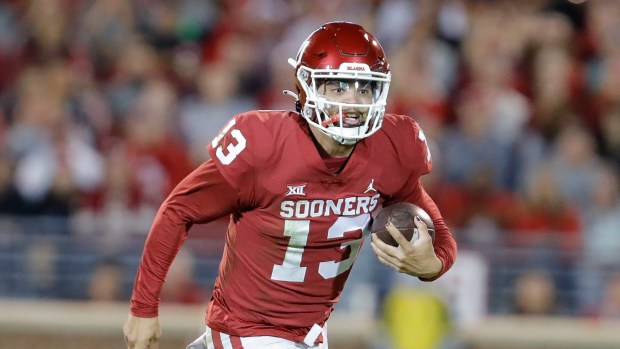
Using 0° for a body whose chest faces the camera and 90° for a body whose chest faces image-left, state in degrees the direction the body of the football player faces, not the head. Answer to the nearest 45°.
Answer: approximately 315°
